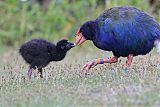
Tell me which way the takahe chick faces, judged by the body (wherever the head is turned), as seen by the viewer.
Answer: to the viewer's right

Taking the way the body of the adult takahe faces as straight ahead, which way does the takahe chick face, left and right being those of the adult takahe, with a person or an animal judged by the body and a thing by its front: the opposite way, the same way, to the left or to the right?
the opposite way

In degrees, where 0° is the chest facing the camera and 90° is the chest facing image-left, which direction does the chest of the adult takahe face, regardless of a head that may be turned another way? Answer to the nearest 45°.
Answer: approximately 90°

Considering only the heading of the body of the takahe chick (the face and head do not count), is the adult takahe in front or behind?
in front

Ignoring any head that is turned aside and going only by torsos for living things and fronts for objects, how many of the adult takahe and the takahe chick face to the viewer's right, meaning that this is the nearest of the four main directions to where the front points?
1

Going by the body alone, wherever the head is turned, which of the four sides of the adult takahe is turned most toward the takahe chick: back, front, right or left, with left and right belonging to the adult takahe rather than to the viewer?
front
